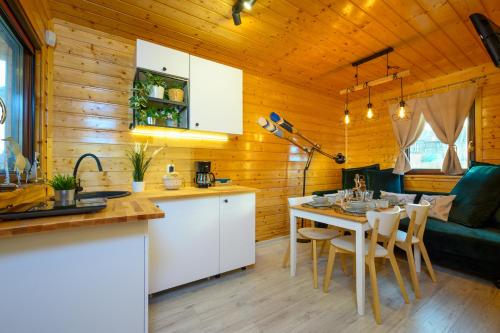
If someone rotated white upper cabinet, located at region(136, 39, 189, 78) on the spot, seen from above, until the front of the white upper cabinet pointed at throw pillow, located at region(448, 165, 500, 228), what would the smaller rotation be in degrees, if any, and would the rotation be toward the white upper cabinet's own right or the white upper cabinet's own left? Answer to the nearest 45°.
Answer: approximately 45° to the white upper cabinet's own left

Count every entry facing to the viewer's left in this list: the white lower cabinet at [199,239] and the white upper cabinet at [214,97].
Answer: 0

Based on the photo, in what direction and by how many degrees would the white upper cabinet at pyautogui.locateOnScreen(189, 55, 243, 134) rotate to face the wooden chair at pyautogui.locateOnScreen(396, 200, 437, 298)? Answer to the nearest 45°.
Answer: approximately 45° to its left

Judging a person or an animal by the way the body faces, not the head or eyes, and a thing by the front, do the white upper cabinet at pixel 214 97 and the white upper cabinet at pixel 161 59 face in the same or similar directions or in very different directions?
same or similar directions

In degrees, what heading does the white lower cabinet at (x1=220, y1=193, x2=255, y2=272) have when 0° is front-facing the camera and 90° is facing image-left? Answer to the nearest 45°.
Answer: approximately 315°

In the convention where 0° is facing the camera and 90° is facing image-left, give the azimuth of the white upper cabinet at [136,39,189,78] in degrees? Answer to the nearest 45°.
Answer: approximately 315°

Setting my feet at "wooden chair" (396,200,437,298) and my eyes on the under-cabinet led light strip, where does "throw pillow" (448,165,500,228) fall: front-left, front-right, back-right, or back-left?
back-right

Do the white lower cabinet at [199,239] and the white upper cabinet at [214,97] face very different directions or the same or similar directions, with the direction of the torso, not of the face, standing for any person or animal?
same or similar directions

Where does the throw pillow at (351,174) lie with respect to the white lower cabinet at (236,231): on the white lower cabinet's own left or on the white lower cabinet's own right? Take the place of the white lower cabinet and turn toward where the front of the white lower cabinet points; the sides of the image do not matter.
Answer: on the white lower cabinet's own left

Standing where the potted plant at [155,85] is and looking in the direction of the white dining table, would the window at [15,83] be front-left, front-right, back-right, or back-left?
back-right

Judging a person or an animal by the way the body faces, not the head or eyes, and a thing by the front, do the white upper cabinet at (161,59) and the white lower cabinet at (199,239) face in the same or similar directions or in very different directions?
same or similar directions

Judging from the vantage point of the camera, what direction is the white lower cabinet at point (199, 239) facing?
facing the viewer and to the right of the viewer

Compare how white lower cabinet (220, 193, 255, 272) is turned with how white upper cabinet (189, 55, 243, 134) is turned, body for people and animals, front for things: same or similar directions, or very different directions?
same or similar directions
